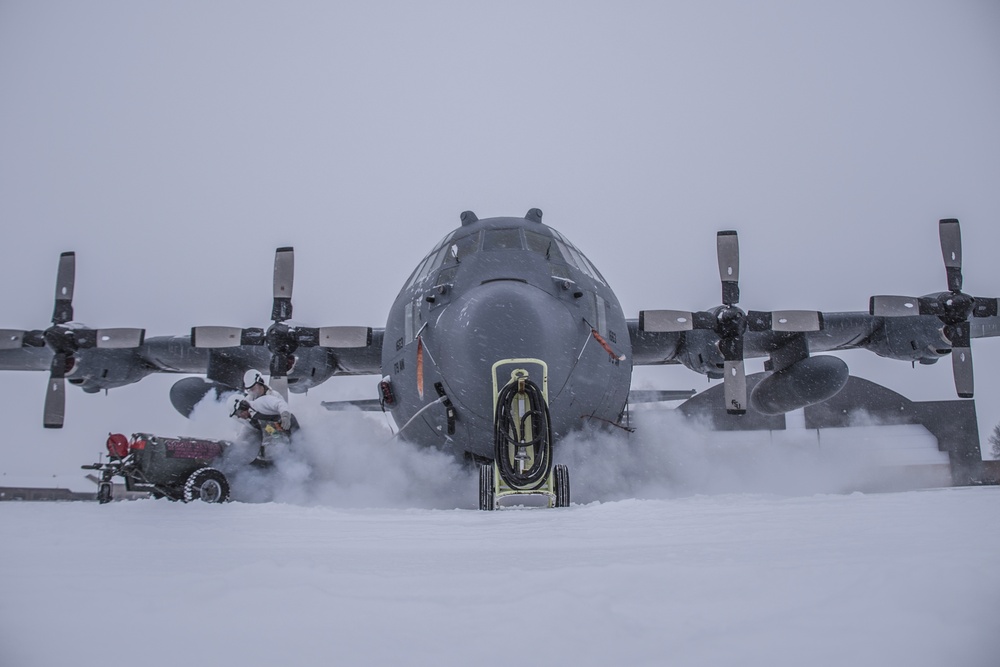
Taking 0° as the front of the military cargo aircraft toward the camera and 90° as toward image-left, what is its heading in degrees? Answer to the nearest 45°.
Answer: approximately 0°

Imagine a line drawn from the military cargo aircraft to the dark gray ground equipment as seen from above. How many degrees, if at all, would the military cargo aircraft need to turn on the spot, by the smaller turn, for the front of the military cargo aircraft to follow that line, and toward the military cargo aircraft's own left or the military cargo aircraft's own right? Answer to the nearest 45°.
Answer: approximately 45° to the military cargo aircraft's own right
